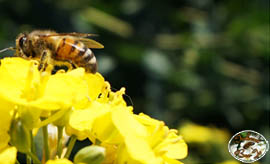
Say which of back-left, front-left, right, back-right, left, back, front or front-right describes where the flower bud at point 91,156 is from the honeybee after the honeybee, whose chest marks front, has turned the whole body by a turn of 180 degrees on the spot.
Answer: front-right

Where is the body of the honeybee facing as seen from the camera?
to the viewer's left

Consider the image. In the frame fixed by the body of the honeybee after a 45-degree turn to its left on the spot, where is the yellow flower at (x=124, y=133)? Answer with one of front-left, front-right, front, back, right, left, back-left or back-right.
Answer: left
